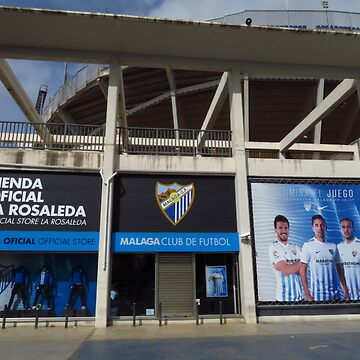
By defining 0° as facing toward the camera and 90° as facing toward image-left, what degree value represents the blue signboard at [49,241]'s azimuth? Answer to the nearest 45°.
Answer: approximately 0°

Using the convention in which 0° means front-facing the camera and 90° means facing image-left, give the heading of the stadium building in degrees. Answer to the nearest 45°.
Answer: approximately 0°
